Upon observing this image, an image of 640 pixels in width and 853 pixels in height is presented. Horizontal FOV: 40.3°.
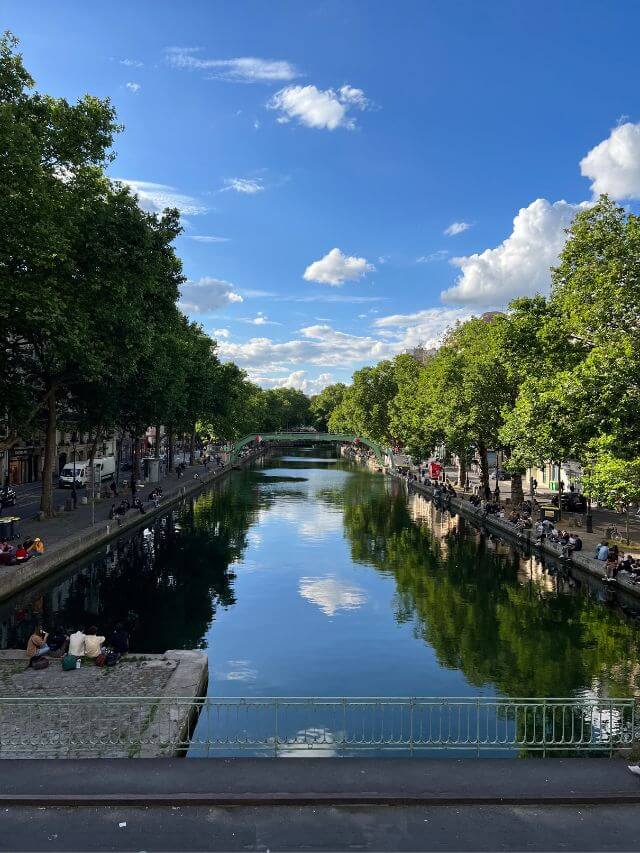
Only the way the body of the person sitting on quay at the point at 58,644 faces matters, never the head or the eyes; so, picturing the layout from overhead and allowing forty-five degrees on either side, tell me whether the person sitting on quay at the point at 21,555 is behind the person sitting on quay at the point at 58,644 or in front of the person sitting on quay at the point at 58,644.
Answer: in front

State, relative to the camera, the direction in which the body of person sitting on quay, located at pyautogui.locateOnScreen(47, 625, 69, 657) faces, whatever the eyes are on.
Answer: away from the camera

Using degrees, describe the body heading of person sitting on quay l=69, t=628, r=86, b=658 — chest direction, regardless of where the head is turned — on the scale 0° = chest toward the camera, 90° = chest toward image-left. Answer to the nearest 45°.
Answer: approximately 180°

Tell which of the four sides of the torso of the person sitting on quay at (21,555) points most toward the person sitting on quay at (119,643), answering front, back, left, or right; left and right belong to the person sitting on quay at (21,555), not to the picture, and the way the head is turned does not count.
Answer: right

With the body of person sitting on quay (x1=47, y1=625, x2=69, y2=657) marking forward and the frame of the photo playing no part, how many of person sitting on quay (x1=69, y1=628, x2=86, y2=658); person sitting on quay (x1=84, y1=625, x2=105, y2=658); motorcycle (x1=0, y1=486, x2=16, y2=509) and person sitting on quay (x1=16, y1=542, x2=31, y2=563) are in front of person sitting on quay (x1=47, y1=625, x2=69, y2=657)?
2

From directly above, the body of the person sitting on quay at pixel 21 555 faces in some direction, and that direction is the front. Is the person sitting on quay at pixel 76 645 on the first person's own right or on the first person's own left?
on the first person's own right

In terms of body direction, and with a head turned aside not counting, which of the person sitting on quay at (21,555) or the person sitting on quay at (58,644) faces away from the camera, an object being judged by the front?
the person sitting on quay at (58,644)

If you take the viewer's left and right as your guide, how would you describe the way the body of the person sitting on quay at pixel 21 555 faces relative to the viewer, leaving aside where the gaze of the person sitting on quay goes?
facing to the right of the viewer

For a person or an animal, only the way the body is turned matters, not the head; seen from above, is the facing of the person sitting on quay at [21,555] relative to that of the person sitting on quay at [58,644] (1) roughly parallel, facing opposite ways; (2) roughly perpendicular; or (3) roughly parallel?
roughly perpendicular

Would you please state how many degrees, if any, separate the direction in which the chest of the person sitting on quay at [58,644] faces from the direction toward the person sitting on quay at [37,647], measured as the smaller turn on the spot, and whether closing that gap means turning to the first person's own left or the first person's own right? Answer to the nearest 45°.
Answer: approximately 135° to the first person's own left

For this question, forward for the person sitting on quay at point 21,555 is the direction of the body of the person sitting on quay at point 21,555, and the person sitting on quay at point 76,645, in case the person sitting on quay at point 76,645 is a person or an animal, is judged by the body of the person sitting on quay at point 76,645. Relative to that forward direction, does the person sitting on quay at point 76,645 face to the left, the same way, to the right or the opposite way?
to the left
